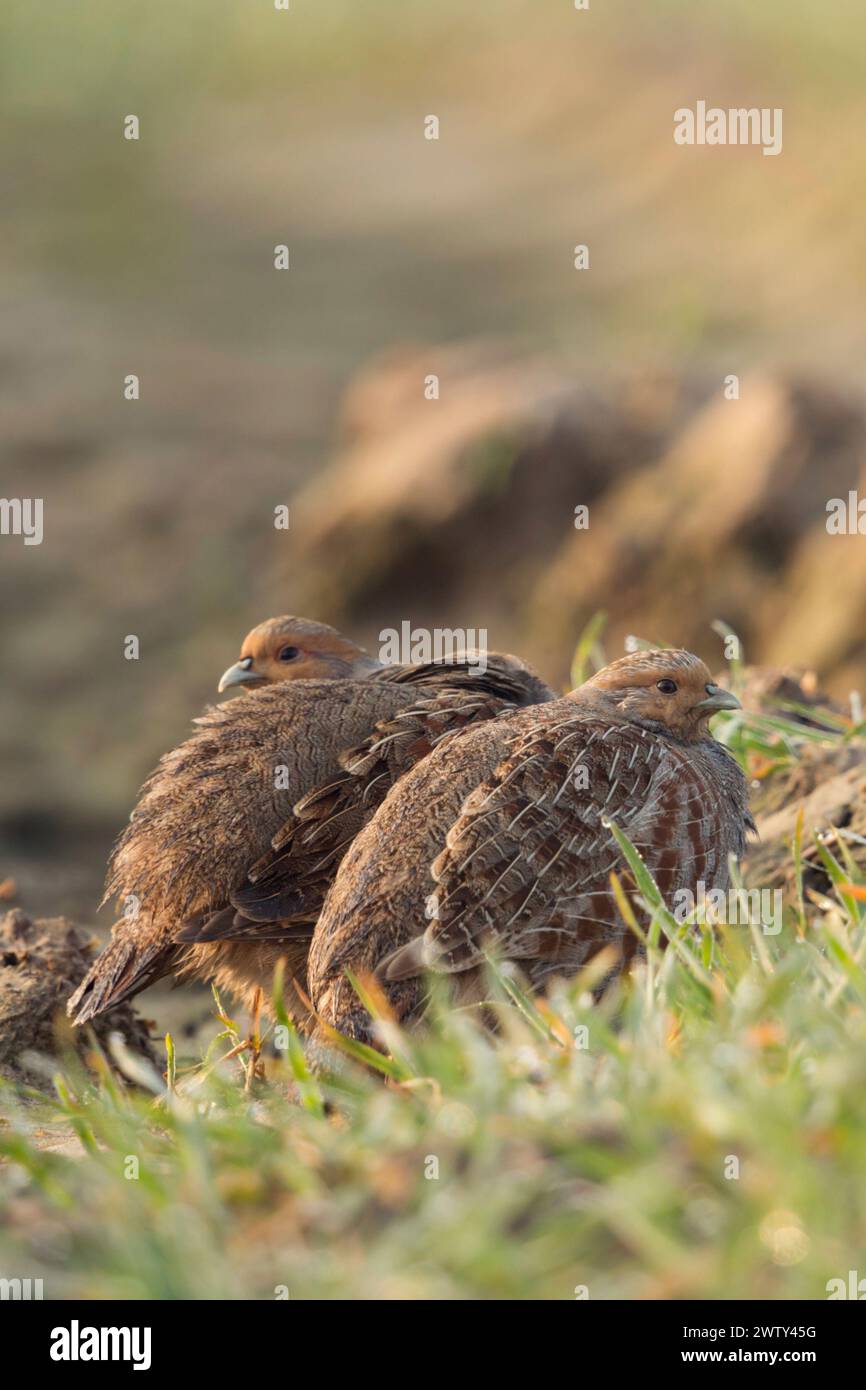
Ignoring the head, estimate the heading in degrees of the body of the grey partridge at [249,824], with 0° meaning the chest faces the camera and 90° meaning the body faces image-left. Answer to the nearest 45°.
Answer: approximately 225°
